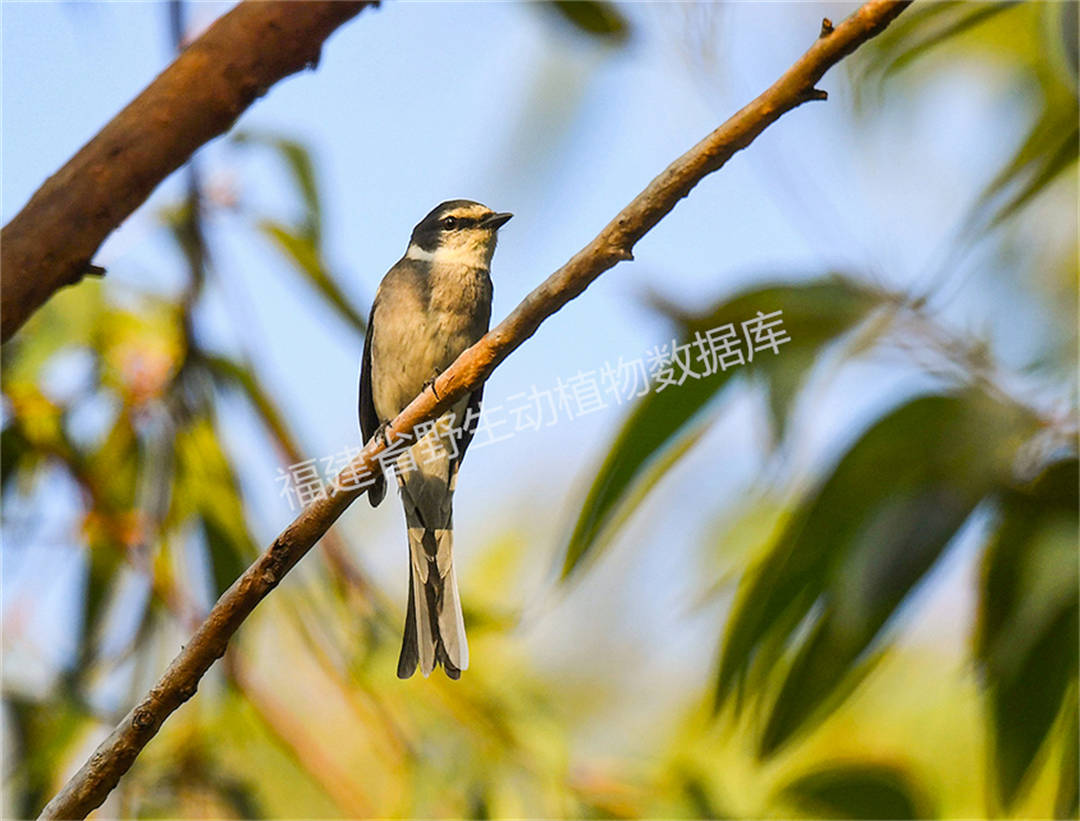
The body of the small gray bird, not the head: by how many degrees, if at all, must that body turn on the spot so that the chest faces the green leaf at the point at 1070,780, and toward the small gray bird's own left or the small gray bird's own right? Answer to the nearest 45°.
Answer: approximately 90° to the small gray bird's own left

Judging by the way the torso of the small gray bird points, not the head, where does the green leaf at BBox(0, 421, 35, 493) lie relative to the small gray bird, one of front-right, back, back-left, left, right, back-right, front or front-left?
back-right

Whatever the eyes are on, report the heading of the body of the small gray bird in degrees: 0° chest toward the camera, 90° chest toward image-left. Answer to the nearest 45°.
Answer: approximately 315°
